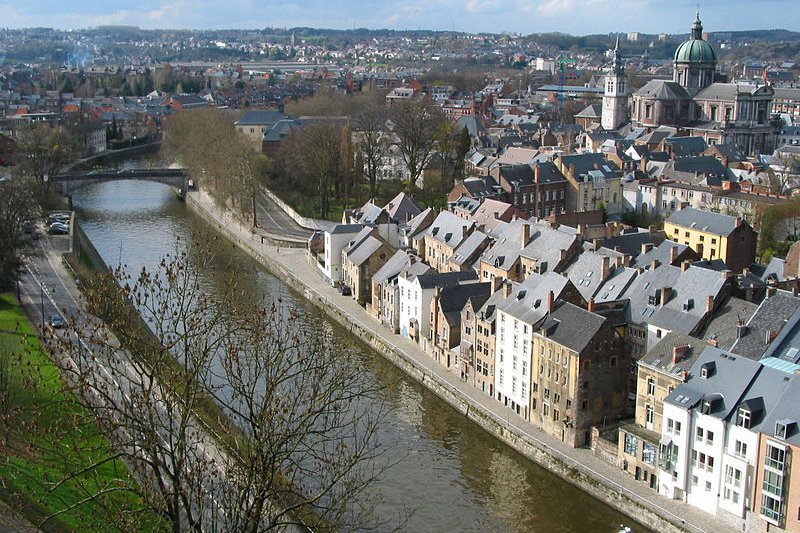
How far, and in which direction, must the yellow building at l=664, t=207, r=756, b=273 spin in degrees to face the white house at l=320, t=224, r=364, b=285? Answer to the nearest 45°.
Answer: approximately 45° to its right

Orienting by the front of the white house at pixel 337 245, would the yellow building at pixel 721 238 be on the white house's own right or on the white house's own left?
on the white house's own left

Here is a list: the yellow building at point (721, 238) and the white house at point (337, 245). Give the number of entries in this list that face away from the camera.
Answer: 0

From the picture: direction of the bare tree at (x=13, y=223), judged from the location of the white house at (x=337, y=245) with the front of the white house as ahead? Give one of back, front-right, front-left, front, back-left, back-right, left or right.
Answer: front-right

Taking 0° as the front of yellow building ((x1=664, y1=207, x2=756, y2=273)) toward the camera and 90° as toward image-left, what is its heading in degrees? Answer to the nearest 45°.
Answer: approximately 45°

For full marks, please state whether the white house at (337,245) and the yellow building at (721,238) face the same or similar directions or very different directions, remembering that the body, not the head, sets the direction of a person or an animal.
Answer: same or similar directions

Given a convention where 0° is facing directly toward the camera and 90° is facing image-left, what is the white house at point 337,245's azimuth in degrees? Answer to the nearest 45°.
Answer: approximately 45°

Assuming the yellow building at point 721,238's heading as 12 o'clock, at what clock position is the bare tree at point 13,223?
The bare tree is roughly at 1 o'clock from the yellow building.
